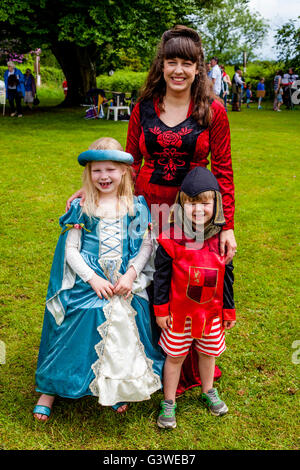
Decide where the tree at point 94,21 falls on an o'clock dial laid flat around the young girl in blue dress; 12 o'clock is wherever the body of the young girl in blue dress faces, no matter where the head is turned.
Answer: The tree is roughly at 6 o'clock from the young girl in blue dress.

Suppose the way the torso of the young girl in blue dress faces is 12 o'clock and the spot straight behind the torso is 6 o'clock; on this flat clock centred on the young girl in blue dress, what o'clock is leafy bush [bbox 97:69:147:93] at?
The leafy bush is roughly at 6 o'clock from the young girl in blue dress.

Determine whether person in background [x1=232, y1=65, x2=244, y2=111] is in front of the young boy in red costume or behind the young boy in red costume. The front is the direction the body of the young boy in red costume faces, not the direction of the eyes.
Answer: behind

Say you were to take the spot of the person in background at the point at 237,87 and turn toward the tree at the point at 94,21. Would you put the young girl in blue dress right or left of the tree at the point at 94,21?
left

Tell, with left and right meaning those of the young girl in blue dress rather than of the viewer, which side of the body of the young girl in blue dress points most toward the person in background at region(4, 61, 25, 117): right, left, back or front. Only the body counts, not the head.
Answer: back

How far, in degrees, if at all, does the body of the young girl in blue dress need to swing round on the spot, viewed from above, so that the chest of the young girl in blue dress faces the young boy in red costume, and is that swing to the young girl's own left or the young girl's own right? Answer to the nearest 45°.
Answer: approximately 90° to the young girl's own left

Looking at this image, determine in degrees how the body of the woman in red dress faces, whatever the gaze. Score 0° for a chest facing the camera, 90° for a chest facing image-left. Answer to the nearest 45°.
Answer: approximately 0°

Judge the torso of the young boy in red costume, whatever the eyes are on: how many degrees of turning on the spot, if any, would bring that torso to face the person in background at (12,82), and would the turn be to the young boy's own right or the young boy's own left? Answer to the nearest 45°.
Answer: approximately 135° to the young boy's own right

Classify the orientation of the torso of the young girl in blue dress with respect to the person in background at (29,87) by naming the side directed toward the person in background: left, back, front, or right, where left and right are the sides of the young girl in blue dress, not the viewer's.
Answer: back

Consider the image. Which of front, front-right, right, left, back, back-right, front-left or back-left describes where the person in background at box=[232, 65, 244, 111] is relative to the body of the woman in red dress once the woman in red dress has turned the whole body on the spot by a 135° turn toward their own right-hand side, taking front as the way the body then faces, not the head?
front-right
